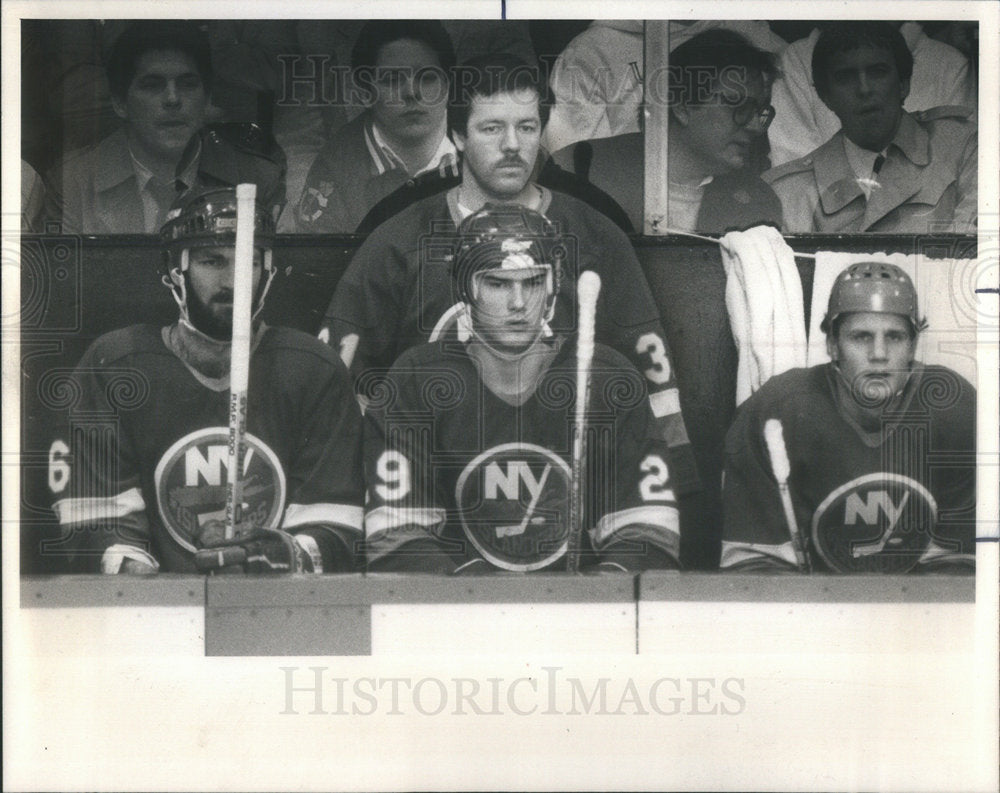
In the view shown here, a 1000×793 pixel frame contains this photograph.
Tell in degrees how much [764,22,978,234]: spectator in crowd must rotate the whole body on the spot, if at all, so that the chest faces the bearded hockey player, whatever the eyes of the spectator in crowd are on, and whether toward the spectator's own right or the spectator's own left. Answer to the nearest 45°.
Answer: approximately 90° to the spectator's own right

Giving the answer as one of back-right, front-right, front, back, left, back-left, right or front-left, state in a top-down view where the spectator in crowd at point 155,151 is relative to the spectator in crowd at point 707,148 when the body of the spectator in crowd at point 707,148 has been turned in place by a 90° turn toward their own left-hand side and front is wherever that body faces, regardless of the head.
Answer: back-left

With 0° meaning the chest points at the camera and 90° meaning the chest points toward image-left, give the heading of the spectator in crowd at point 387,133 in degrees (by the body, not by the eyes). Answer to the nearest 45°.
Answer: approximately 315°

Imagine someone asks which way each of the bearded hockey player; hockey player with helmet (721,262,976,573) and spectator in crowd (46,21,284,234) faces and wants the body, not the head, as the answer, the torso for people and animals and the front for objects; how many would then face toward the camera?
3

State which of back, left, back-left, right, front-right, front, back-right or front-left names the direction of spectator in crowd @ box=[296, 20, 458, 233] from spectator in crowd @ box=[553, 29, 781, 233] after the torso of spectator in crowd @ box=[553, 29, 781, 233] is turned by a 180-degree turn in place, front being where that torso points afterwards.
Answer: front-left

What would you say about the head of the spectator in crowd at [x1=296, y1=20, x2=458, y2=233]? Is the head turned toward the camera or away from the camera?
toward the camera

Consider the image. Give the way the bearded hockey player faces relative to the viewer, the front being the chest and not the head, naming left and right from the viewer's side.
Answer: facing the viewer

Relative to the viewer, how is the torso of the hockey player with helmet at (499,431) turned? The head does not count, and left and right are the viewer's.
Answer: facing the viewer

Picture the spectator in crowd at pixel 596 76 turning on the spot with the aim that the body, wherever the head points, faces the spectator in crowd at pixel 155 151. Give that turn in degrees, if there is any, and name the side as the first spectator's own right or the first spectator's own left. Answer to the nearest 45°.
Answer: approximately 90° to the first spectator's own right
